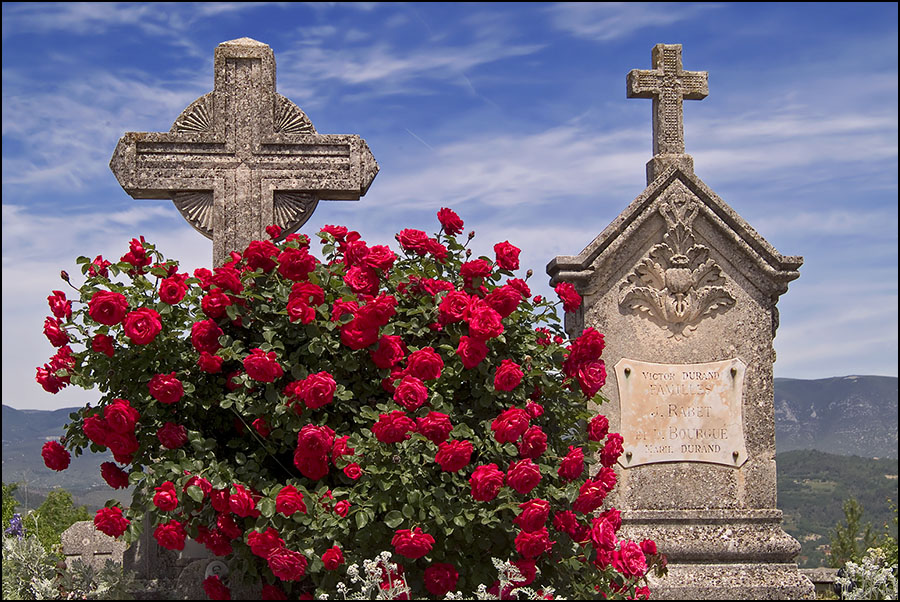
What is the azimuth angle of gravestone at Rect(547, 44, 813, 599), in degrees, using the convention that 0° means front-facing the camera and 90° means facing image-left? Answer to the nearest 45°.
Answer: approximately 0°

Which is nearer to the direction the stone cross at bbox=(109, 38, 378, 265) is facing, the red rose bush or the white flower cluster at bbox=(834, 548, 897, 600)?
the red rose bush

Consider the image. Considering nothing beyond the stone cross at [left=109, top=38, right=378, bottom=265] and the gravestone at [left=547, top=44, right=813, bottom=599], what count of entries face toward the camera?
2

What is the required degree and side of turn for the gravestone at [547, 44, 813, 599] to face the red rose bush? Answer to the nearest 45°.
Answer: approximately 45° to its right

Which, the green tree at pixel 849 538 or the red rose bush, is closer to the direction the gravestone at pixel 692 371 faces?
the red rose bush

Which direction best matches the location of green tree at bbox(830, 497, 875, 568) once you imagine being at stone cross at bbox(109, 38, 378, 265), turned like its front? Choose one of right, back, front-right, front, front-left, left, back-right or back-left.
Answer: back-left

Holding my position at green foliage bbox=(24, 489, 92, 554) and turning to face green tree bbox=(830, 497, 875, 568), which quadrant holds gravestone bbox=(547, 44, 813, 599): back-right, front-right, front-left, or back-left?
front-right

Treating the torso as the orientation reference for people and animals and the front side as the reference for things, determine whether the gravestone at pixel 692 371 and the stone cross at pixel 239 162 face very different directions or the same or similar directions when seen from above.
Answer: same or similar directions

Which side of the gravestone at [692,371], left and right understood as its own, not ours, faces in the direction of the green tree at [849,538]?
back

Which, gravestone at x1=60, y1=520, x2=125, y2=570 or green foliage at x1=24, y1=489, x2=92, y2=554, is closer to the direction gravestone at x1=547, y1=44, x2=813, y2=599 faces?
the gravestone

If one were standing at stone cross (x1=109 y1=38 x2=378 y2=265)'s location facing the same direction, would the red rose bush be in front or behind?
in front

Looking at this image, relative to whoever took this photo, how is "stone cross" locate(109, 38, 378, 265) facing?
facing the viewer
